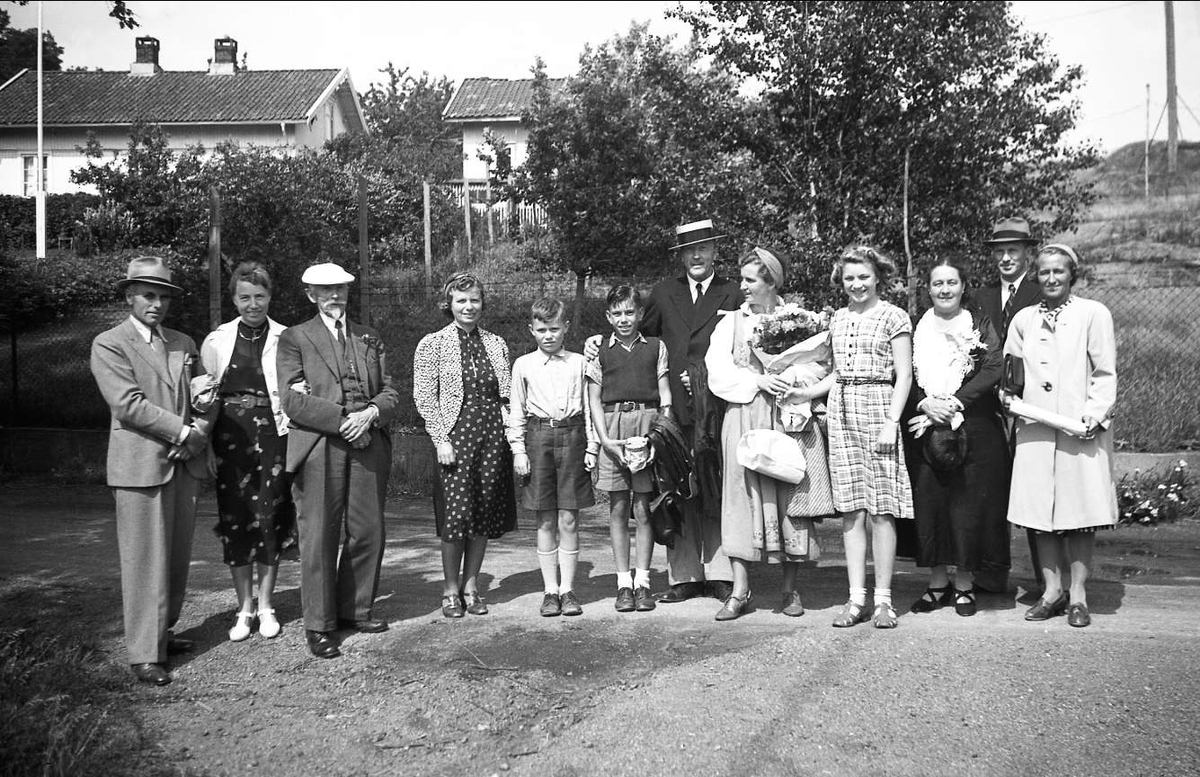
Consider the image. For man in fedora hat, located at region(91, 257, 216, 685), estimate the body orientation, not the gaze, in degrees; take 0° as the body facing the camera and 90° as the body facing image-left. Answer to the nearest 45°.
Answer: approximately 315°

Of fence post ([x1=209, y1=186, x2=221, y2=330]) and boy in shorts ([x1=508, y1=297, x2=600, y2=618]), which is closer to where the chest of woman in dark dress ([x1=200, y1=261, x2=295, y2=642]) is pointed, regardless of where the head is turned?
the boy in shorts

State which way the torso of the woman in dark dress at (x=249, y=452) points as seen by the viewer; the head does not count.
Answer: toward the camera

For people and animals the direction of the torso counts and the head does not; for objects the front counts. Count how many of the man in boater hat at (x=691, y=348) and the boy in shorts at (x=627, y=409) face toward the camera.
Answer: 2

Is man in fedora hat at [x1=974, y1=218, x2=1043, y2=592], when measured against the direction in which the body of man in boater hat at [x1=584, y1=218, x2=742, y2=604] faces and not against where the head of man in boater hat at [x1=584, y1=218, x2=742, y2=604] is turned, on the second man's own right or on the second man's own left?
on the second man's own left

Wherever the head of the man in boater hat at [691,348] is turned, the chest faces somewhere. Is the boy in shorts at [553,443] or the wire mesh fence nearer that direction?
the boy in shorts

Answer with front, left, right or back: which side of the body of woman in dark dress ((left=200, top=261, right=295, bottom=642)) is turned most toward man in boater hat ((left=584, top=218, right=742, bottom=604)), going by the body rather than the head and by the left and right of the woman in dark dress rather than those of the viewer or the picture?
left

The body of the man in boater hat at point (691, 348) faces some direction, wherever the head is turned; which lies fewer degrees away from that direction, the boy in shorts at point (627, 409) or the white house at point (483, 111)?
the boy in shorts

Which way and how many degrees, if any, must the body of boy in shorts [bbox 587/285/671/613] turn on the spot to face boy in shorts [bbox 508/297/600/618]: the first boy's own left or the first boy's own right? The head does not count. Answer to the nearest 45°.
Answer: approximately 90° to the first boy's own right

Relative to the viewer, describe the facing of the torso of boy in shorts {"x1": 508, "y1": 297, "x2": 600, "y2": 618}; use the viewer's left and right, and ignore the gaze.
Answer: facing the viewer

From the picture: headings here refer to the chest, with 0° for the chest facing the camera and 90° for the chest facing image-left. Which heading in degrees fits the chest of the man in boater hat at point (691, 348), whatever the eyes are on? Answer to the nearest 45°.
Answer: approximately 0°

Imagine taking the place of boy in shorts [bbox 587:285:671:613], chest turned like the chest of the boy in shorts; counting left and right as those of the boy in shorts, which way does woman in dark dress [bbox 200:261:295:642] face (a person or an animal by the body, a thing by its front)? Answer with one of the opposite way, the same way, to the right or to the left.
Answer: the same way

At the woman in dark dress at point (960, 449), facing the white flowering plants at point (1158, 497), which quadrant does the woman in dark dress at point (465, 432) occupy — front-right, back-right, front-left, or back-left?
back-left

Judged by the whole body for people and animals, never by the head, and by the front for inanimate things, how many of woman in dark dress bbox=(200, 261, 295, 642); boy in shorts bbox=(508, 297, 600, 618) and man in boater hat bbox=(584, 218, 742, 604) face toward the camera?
3

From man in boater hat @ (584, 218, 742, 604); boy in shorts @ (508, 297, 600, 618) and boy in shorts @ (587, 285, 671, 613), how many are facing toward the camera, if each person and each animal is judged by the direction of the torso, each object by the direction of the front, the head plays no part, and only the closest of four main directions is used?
3

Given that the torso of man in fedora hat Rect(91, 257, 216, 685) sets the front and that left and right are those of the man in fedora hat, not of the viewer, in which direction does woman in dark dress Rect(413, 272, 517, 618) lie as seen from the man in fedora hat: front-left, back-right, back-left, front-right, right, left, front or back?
front-left

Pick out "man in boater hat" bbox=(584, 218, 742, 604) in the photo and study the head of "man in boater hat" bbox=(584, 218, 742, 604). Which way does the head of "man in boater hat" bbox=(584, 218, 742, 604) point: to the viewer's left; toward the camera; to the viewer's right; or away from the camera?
toward the camera
